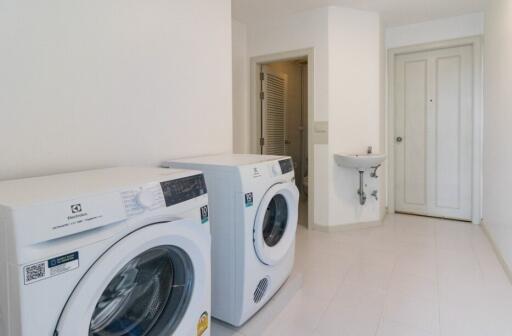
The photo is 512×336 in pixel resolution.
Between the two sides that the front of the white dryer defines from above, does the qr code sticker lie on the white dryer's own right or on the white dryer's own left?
on the white dryer's own right

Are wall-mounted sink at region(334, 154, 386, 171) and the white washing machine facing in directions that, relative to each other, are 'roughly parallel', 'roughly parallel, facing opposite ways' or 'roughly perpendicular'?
roughly perpendicular

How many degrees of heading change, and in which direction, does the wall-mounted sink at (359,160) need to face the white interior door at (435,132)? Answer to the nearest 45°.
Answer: approximately 135° to its left

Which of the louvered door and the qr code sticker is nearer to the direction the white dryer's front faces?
the qr code sticker

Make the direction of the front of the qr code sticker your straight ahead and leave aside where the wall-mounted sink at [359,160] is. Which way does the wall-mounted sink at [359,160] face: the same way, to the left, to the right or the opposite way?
to the right

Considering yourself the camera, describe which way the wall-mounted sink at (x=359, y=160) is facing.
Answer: facing the viewer

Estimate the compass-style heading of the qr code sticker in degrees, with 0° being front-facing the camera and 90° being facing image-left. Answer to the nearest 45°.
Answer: approximately 315°

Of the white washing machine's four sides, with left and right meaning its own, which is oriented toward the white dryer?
left

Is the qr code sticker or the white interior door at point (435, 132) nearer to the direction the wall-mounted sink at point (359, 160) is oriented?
the qr code sticker

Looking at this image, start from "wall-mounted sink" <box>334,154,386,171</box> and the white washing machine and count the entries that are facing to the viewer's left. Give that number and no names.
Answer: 0

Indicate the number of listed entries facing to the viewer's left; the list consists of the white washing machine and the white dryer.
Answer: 0

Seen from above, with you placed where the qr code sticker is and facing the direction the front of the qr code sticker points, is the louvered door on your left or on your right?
on your left

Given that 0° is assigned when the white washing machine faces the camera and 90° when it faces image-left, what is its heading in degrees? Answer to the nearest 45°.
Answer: approximately 315°

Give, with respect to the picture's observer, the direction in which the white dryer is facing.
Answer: facing the viewer and to the right of the viewer
